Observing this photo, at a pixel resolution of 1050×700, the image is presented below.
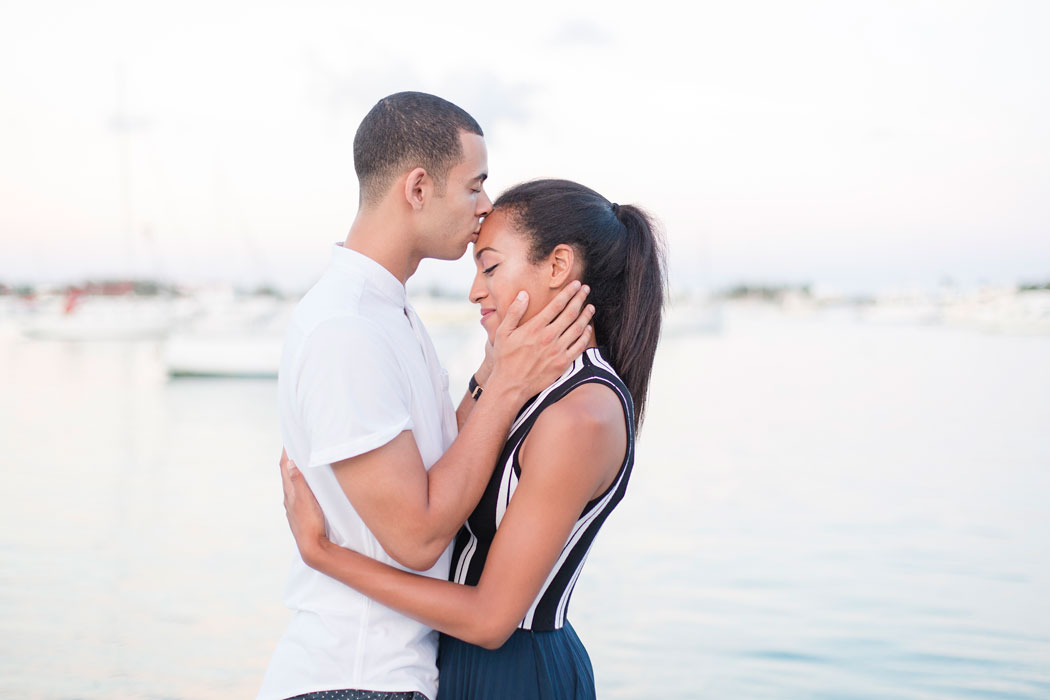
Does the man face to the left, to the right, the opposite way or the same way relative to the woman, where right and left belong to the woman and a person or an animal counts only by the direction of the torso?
the opposite way

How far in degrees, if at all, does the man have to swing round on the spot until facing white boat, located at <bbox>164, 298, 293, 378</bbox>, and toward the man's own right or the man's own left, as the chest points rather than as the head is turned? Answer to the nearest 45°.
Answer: approximately 90° to the man's own left

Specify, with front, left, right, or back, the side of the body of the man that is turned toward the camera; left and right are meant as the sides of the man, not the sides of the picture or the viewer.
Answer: right

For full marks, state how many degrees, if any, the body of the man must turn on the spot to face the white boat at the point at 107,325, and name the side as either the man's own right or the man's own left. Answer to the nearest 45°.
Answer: approximately 90° to the man's own left

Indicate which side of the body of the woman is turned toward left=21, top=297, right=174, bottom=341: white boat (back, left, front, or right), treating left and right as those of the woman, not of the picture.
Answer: right

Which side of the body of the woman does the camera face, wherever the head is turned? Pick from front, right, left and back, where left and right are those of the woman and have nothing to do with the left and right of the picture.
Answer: left

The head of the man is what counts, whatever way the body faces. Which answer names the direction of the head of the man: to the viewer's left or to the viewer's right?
to the viewer's right
